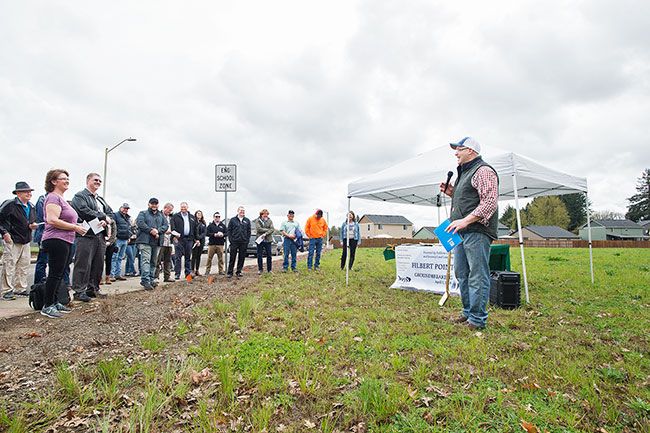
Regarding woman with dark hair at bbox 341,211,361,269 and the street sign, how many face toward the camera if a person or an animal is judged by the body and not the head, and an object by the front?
2

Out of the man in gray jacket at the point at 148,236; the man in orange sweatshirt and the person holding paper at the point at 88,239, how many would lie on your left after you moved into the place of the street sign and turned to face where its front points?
1

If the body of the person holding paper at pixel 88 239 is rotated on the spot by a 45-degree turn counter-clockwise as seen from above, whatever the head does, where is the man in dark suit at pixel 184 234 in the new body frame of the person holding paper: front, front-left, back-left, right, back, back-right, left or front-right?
front-left

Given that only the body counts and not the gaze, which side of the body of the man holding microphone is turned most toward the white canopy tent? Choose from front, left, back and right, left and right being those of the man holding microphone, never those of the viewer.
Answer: right

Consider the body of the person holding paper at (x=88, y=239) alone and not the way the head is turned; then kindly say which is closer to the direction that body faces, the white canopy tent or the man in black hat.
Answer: the white canopy tent

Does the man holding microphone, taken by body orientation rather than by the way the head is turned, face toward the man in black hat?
yes

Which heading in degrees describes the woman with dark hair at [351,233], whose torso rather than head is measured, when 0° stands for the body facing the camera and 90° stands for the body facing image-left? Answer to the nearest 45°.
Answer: approximately 0°

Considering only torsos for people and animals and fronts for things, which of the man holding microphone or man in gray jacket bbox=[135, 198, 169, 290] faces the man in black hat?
the man holding microphone

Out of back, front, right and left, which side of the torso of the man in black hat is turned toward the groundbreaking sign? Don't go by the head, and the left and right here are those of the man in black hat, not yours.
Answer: front

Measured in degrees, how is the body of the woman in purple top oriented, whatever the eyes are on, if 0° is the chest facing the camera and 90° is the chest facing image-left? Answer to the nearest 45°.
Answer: approximately 270°

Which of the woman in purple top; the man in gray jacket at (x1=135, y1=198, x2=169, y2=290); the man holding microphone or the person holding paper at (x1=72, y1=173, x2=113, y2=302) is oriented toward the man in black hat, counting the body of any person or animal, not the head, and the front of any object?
the man holding microphone

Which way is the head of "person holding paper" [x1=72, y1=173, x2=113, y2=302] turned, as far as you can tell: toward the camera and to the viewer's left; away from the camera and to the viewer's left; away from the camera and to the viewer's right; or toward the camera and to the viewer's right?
toward the camera and to the viewer's right
